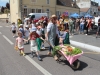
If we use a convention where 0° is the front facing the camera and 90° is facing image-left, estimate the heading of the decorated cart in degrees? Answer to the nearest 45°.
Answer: approximately 315°
